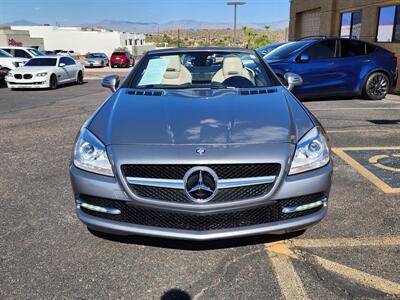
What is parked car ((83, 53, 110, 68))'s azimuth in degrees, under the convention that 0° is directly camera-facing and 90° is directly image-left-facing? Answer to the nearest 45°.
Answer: approximately 45°

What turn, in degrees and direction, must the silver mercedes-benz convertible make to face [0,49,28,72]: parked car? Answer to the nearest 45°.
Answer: approximately 135° to its right

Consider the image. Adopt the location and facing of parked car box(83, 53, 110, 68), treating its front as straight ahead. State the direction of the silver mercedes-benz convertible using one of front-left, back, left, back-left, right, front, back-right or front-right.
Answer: front-left

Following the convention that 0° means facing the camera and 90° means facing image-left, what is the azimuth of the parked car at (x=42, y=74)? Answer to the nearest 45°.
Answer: approximately 45°

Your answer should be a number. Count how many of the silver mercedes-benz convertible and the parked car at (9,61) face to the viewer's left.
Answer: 0

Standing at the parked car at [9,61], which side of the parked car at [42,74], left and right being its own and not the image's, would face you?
right

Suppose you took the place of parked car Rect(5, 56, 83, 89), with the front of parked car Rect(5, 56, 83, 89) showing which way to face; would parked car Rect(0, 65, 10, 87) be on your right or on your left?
on your right

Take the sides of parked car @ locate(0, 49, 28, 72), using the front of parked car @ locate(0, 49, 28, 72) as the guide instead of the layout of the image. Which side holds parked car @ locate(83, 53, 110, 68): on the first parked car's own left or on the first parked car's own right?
on the first parked car's own left

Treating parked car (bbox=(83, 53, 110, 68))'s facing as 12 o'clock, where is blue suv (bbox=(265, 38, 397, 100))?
The blue suv is roughly at 10 o'clock from the parked car.

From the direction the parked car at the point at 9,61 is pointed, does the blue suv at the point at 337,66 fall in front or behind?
in front

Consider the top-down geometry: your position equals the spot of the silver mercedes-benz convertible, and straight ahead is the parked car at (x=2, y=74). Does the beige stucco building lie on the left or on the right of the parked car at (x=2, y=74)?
right
